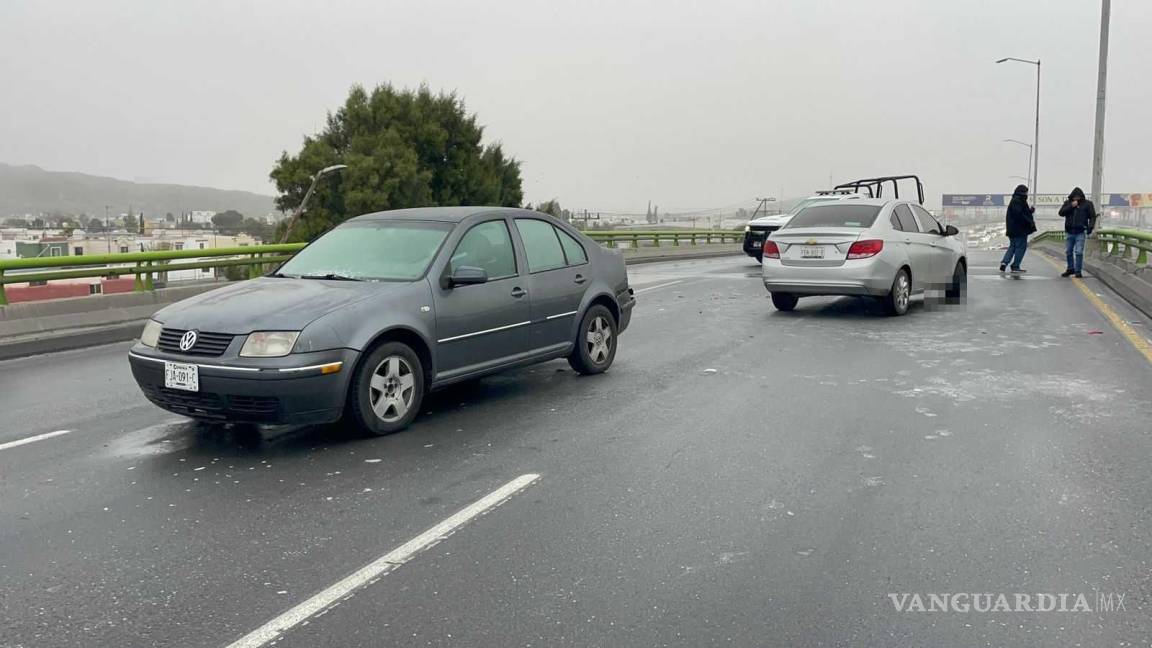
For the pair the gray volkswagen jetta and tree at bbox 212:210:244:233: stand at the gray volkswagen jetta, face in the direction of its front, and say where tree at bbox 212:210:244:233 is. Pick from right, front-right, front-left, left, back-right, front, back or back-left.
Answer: back-right

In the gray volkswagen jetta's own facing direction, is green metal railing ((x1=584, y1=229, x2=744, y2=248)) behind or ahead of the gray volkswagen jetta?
behind

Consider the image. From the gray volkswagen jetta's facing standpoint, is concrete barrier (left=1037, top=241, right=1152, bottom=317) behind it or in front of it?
behind

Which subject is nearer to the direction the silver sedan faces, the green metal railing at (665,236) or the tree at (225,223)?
the green metal railing

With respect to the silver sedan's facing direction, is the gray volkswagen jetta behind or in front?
behind

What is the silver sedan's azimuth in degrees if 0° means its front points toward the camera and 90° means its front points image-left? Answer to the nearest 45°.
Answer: approximately 225°

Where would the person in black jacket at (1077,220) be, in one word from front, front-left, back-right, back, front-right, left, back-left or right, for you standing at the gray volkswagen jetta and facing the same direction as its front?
back

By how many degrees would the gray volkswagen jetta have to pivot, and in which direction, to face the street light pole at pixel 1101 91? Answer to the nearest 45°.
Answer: approximately 180°
